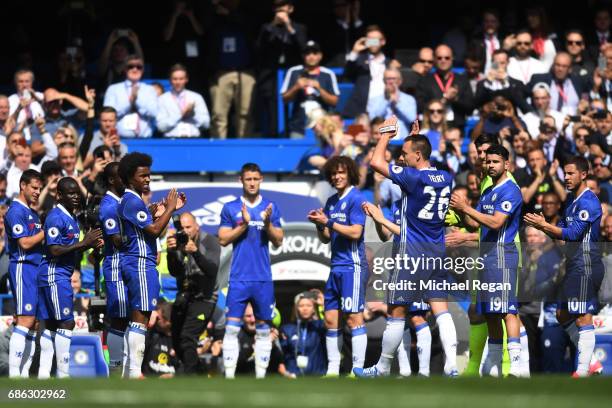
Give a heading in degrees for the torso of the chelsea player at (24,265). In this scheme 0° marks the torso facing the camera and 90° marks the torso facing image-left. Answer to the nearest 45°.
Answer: approximately 315°

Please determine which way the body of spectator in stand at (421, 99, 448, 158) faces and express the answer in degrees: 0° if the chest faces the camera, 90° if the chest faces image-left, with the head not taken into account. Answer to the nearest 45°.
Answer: approximately 0°

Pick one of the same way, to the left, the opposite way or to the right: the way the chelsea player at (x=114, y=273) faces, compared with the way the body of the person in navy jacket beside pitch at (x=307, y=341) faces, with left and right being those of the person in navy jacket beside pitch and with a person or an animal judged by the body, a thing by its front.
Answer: to the left

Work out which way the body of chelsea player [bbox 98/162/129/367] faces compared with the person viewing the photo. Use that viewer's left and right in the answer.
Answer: facing to the right of the viewer

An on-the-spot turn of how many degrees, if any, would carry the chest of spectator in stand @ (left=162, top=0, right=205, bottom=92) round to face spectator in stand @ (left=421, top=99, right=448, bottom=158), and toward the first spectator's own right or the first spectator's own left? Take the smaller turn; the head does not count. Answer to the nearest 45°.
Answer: approximately 45° to the first spectator's own left
